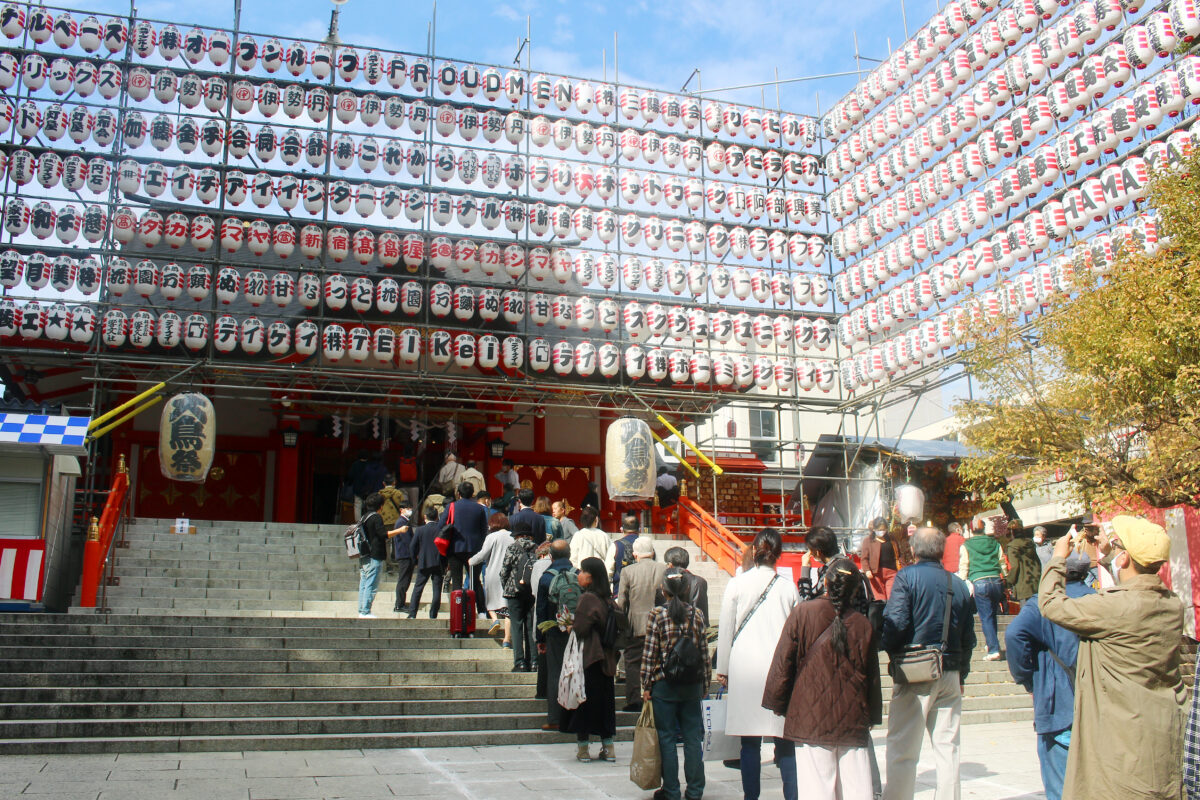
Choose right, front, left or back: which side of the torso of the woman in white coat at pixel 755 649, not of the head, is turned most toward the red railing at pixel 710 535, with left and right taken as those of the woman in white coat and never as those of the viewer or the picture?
front

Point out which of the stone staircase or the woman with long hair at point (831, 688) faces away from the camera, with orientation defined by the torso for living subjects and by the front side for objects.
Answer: the woman with long hair

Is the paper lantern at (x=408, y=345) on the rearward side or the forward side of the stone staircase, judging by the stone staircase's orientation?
on the rearward side

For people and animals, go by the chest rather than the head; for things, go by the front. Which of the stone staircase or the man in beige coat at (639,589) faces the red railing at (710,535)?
the man in beige coat

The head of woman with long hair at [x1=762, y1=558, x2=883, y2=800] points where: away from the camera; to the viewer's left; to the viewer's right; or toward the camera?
away from the camera

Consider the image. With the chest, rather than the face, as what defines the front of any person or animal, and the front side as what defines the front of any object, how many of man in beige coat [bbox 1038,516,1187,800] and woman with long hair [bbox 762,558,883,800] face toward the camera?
0

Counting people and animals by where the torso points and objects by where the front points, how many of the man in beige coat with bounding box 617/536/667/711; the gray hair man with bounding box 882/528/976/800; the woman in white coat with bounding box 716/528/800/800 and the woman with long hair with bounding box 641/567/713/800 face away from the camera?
4

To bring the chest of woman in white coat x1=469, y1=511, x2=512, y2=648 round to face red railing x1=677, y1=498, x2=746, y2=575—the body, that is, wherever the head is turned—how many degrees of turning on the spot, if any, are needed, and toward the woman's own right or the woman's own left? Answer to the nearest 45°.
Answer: approximately 90° to the woman's own right

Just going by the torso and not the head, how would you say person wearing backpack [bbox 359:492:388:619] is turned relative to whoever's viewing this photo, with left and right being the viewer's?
facing to the right of the viewer

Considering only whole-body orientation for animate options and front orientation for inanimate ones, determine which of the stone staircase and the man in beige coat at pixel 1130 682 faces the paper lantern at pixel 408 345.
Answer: the man in beige coat

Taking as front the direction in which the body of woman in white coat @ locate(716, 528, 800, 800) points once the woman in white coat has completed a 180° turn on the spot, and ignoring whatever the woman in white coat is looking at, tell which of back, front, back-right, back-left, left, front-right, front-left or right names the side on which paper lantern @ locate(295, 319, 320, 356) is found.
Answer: back-right

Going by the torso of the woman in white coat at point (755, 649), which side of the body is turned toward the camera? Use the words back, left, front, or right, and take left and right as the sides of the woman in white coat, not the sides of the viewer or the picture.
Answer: back

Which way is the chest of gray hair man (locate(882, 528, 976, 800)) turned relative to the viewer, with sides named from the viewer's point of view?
facing away from the viewer

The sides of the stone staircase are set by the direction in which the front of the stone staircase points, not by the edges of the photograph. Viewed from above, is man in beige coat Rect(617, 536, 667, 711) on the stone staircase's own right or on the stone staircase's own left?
on the stone staircase's own left

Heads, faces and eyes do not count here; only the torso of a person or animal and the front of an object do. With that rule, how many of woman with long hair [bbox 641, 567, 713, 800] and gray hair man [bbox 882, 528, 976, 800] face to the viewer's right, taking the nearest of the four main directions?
0

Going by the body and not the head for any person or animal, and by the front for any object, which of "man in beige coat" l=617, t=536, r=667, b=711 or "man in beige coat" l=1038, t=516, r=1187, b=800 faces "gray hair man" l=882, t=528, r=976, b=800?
"man in beige coat" l=1038, t=516, r=1187, b=800

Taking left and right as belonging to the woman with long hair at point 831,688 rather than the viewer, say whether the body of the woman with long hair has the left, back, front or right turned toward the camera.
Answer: back

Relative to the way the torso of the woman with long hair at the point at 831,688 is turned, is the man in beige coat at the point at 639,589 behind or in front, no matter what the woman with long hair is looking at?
in front

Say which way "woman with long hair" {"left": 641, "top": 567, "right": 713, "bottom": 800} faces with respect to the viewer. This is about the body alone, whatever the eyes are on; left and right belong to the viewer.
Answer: facing away from the viewer

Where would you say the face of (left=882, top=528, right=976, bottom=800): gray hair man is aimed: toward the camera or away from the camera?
away from the camera

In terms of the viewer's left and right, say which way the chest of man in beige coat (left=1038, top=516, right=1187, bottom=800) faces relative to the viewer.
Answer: facing away from the viewer and to the left of the viewer
